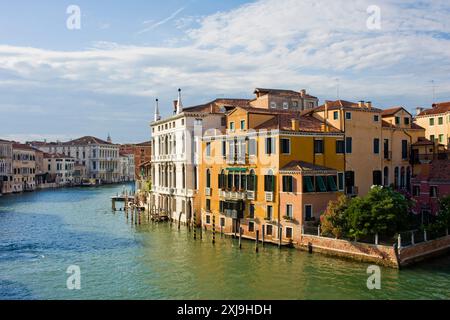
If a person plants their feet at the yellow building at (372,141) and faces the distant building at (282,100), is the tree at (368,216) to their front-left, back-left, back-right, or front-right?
back-left

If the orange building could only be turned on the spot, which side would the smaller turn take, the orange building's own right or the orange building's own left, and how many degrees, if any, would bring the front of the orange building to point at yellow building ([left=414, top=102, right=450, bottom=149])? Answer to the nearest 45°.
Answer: approximately 180°

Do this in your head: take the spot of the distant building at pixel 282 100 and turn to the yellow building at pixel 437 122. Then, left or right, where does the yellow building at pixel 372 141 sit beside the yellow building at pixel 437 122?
right

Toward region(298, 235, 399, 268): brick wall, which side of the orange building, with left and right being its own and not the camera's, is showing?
left

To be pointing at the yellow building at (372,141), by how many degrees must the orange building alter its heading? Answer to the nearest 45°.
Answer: approximately 180°

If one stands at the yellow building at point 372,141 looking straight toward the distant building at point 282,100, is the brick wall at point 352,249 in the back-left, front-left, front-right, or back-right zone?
back-left

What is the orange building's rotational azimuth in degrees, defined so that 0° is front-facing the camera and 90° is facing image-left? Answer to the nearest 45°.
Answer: approximately 45°

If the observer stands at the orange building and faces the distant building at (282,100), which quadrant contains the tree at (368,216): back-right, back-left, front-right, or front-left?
back-right

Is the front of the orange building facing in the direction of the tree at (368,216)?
no

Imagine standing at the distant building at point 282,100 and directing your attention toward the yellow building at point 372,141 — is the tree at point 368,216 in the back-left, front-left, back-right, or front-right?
front-right

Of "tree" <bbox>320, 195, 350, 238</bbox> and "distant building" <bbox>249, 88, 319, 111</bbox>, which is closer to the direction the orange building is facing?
the tree

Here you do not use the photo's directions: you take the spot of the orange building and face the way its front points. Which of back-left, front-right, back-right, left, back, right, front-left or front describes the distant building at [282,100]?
back-right

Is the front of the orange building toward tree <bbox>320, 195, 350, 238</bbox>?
no
